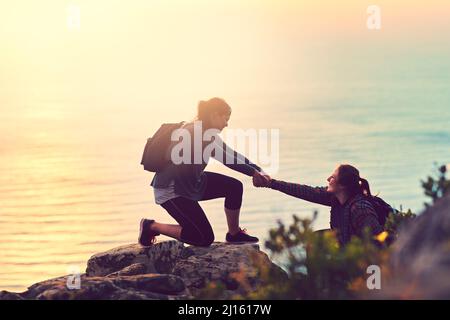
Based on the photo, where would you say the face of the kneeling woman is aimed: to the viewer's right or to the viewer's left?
to the viewer's right

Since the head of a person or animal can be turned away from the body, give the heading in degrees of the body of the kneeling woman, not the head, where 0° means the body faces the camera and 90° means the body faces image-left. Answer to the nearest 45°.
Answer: approximately 270°

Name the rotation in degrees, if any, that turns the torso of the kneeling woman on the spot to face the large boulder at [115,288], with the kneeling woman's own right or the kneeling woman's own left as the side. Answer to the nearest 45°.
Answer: approximately 135° to the kneeling woman's own right
